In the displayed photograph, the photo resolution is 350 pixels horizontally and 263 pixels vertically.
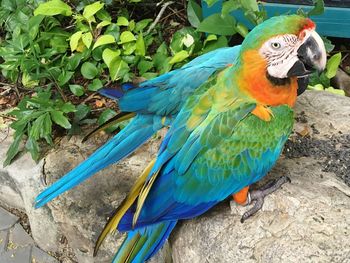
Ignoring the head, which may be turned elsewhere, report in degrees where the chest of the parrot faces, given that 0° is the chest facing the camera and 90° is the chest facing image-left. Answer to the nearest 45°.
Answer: approximately 270°

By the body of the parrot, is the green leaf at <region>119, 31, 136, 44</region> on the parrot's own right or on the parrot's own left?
on the parrot's own left

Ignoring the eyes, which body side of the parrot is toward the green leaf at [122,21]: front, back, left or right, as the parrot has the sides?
left

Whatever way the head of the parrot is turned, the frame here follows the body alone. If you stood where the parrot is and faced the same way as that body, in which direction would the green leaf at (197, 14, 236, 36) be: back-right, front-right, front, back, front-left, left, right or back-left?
left

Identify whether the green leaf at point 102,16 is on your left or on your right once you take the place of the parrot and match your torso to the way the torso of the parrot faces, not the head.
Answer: on your left

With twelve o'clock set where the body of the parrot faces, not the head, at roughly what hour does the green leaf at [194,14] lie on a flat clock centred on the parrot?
The green leaf is roughly at 9 o'clock from the parrot.

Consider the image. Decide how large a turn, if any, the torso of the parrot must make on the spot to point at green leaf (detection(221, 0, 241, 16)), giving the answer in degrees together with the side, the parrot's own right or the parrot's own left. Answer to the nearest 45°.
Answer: approximately 90° to the parrot's own left

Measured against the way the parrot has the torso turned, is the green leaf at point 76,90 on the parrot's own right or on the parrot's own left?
on the parrot's own left

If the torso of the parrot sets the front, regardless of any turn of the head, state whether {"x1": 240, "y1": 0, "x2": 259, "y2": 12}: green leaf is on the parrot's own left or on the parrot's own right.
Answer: on the parrot's own left
